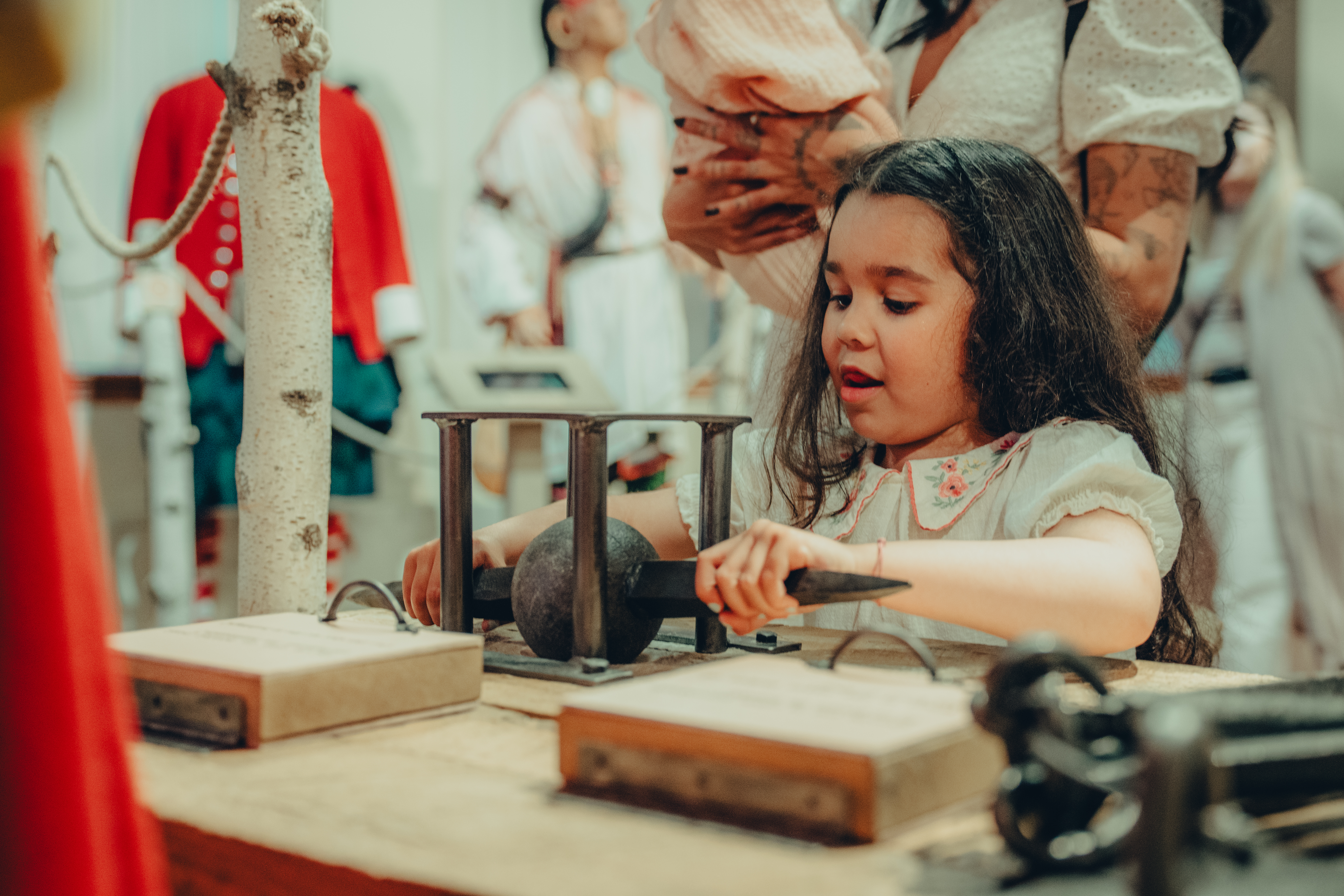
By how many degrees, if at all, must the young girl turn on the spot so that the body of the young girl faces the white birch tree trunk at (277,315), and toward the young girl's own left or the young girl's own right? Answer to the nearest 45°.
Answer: approximately 45° to the young girl's own right

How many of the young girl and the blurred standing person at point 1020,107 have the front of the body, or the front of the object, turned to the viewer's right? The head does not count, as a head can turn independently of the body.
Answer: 0

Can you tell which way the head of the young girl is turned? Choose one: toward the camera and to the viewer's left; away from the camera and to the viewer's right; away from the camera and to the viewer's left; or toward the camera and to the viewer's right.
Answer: toward the camera and to the viewer's left
